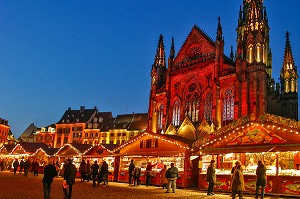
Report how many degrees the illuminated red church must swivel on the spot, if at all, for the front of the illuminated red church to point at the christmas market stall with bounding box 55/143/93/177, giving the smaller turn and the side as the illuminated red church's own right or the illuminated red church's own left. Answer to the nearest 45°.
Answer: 0° — it already faces it

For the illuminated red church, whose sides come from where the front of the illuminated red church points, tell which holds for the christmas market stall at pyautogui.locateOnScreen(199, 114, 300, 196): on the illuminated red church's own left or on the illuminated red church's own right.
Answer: on the illuminated red church's own left

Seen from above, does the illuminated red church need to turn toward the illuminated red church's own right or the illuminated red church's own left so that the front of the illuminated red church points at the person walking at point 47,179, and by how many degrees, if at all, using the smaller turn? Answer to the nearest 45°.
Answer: approximately 45° to the illuminated red church's own left

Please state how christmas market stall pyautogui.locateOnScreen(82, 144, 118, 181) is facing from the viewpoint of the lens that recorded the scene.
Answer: facing the viewer and to the left of the viewer

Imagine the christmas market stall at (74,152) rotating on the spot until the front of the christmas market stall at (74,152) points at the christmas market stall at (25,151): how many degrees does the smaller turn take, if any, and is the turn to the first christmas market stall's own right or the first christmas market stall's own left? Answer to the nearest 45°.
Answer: approximately 90° to the first christmas market stall's own right

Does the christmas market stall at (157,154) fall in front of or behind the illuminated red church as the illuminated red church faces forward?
in front

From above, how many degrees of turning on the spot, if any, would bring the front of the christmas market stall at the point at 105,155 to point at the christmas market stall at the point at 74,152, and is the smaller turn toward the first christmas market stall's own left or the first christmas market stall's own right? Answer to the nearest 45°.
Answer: approximately 90° to the first christmas market stall's own right

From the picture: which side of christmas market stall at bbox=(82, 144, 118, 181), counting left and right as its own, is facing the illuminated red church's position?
back

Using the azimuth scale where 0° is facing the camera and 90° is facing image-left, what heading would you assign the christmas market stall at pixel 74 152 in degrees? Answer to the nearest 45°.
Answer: approximately 45°

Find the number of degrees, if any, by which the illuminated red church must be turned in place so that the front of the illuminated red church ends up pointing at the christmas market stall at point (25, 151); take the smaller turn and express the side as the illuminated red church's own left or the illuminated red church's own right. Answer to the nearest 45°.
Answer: approximately 45° to the illuminated red church's own right
